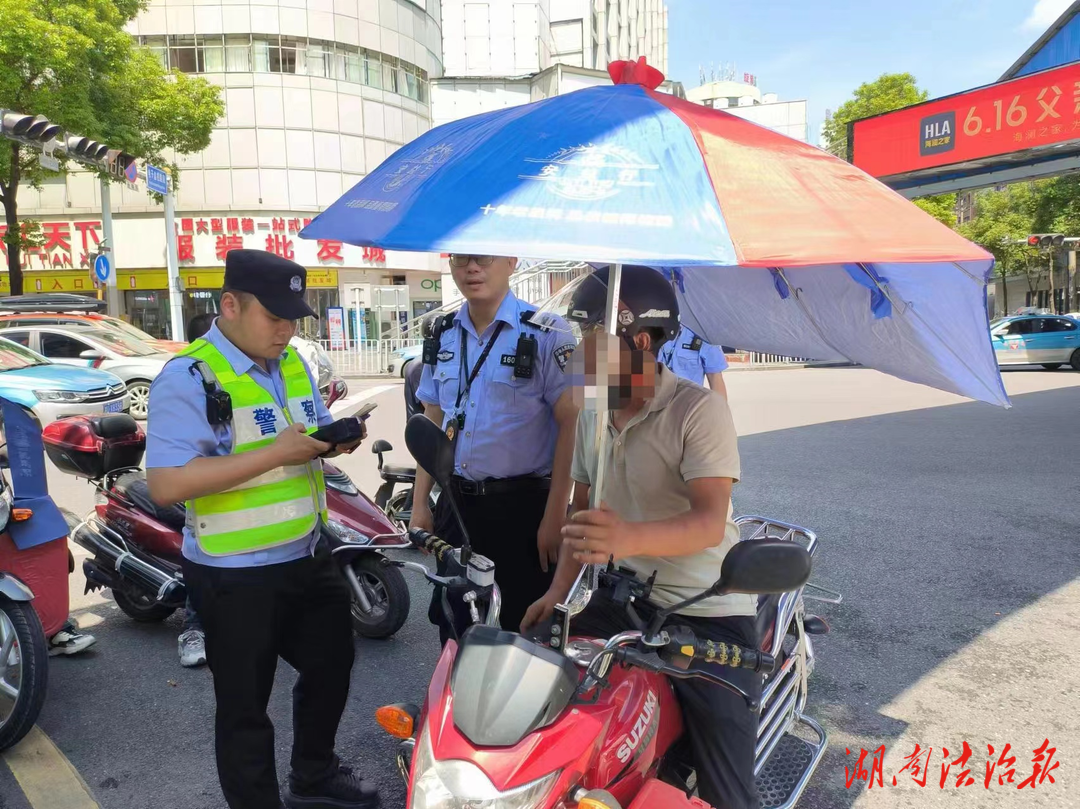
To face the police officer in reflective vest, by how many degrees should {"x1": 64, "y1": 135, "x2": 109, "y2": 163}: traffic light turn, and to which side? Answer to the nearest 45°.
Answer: approximately 45° to its right

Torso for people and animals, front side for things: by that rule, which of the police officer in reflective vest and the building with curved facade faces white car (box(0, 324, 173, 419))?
the building with curved facade

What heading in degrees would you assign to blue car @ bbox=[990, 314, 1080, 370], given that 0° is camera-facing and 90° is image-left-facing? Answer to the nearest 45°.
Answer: approximately 90°

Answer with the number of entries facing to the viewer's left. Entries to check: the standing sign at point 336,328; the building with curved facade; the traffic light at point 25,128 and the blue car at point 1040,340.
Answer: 1

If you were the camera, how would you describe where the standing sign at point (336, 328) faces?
facing the viewer

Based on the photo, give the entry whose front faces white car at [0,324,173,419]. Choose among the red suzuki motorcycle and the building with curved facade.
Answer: the building with curved facade

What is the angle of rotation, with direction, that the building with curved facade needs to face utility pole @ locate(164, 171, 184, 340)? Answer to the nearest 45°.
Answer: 0° — it already faces it

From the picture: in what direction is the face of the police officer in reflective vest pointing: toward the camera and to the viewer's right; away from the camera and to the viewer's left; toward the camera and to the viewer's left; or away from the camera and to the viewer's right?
toward the camera and to the viewer's right

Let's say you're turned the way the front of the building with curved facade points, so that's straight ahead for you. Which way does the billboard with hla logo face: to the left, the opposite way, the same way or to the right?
to the right

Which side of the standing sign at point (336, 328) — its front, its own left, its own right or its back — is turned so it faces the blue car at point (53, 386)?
front

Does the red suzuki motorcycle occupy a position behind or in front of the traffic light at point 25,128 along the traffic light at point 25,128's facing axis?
in front

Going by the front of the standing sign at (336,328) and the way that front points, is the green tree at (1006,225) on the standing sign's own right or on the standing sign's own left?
on the standing sign's own left

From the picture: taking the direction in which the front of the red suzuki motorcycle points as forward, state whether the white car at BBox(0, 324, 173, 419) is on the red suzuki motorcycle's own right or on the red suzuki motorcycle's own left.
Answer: on the red suzuki motorcycle's own right

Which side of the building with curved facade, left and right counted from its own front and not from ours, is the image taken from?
front

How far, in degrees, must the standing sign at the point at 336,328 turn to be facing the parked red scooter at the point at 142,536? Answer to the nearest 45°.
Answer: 0° — it already faces it

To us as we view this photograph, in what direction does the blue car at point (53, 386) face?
facing the viewer and to the right of the viewer

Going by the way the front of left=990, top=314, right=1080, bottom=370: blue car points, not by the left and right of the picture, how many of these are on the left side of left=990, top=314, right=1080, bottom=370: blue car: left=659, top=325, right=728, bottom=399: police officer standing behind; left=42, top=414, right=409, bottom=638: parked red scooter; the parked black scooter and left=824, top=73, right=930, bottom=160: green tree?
3
